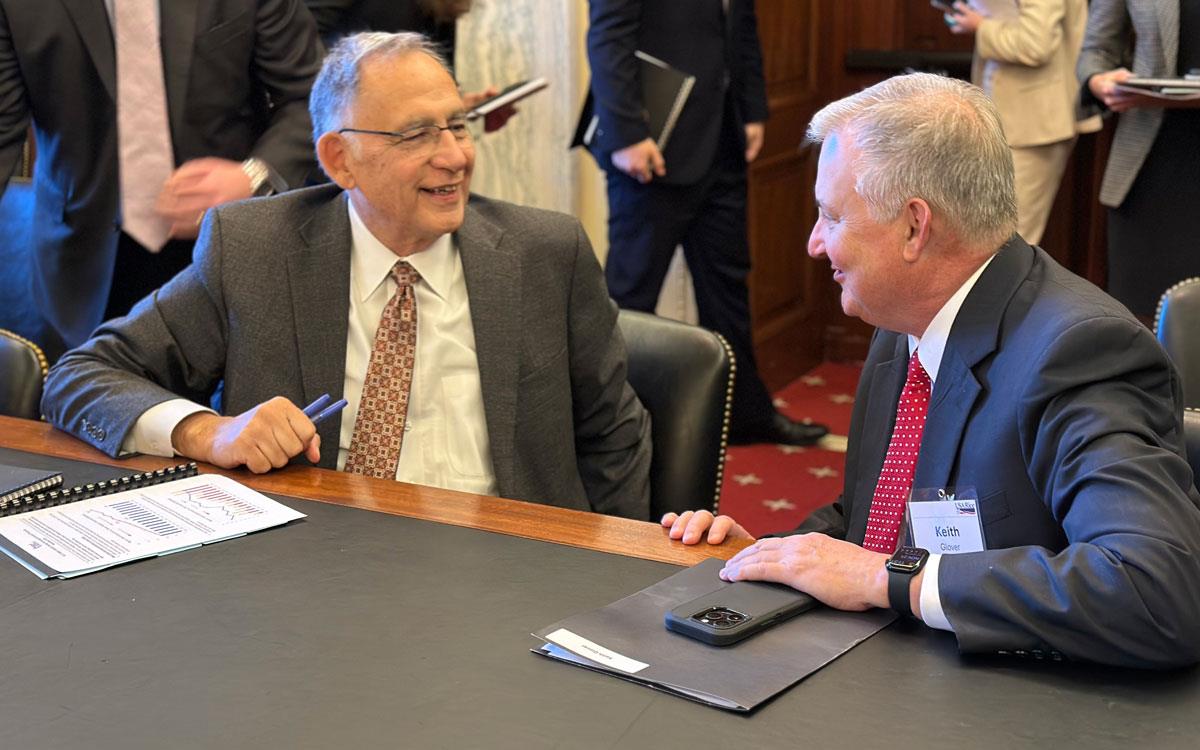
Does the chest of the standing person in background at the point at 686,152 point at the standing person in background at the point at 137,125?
no

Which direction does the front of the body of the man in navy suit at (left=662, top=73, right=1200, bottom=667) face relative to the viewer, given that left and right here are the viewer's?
facing the viewer and to the left of the viewer

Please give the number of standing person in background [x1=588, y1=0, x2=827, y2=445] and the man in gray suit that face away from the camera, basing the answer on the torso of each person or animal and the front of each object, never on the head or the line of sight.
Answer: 0

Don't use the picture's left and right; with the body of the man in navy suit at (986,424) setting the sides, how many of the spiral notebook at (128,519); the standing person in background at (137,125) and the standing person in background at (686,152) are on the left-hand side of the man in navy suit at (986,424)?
0

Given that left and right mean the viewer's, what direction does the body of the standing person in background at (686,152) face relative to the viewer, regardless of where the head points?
facing the viewer and to the right of the viewer

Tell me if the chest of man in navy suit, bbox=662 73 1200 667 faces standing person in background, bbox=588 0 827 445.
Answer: no

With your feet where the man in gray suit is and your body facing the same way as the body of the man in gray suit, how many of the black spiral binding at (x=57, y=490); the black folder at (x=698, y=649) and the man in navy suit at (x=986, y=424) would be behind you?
0

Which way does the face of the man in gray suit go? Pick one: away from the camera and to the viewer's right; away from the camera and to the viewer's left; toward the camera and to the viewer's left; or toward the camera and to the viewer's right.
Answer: toward the camera and to the viewer's right

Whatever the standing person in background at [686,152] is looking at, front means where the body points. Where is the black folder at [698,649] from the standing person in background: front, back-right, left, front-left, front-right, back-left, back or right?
front-right

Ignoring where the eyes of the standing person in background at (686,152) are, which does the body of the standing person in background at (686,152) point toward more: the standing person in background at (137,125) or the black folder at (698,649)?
the black folder

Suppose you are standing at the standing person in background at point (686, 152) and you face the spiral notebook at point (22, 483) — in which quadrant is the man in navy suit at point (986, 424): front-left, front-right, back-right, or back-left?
front-left

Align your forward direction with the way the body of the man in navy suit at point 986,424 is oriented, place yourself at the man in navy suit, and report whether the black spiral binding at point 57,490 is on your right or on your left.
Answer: on your right

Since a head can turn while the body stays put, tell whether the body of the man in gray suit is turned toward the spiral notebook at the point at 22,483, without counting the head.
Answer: no

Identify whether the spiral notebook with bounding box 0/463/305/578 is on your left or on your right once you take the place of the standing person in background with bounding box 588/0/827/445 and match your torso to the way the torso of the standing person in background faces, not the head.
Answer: on your right

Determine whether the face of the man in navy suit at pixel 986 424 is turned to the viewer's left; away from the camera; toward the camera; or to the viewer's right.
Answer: to the viewer's left

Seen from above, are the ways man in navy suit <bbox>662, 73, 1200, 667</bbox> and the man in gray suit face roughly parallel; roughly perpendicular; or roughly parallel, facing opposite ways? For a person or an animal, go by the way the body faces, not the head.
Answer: roughly perpendicular

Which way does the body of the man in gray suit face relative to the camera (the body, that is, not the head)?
toward the camera

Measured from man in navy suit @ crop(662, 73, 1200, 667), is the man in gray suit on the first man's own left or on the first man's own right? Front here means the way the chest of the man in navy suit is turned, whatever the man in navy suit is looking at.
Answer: on the first man's own right

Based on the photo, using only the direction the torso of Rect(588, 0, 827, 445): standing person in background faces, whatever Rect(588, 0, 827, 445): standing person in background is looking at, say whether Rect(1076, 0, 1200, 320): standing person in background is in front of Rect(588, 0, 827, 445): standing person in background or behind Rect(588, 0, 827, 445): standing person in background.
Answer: in front

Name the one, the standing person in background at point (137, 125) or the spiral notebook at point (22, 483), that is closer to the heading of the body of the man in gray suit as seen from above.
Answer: the spiral notebook
